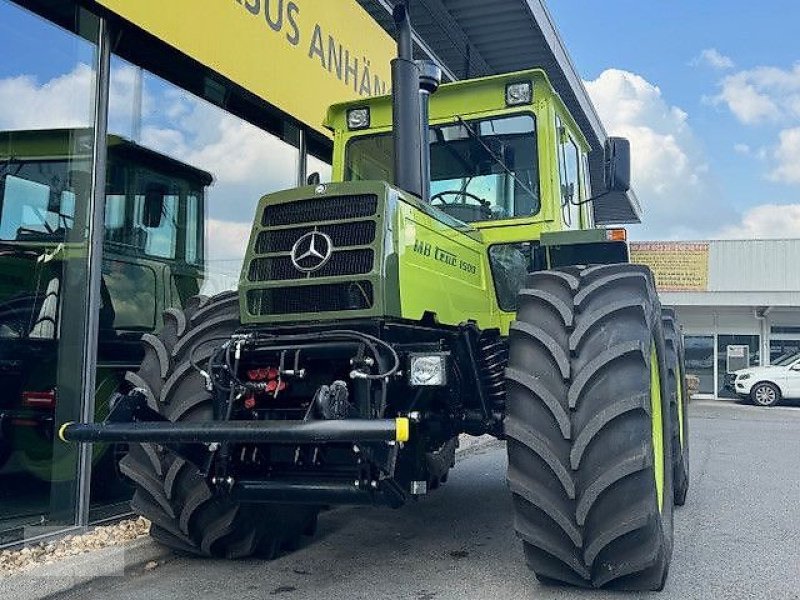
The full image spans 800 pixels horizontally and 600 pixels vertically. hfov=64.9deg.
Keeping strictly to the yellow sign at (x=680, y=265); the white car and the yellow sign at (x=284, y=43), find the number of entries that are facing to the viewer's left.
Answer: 1

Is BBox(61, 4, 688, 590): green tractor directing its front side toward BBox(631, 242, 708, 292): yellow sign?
no

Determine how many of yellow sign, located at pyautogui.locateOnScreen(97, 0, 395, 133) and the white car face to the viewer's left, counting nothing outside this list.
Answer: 1

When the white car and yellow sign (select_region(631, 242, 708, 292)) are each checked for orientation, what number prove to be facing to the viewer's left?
1

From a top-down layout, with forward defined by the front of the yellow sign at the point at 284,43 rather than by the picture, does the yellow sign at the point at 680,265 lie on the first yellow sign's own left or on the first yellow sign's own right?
on the first yellow sign's own left

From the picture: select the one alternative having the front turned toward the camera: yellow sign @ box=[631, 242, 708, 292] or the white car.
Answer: the yellow sign

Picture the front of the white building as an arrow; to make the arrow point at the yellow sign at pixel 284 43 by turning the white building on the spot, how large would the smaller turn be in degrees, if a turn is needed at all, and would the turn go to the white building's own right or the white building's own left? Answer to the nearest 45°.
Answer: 0° — it already faces it

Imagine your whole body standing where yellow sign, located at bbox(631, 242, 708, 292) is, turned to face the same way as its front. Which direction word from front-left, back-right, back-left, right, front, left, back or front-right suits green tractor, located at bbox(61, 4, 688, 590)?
front

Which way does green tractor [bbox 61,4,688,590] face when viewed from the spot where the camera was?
facing the viewer and to the left of the viewer

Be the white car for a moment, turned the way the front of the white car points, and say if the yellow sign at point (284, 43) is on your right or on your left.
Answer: on your left

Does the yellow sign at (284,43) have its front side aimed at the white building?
no

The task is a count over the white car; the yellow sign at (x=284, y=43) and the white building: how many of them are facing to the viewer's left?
1

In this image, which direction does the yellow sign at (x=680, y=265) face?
toward the camera

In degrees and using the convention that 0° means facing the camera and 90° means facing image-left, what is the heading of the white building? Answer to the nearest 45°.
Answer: approximately 0°

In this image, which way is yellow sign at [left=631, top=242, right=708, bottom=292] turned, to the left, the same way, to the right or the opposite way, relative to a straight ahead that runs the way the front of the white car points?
to the left

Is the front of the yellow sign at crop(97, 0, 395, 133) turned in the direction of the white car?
no

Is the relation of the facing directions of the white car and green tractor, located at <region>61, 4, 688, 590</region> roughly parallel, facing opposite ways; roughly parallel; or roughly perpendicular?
roughly perpendicular

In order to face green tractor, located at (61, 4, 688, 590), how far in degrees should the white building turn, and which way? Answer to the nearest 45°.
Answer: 0° — it already faces it

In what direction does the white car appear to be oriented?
to the viewer's left
